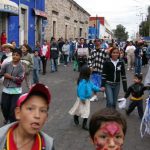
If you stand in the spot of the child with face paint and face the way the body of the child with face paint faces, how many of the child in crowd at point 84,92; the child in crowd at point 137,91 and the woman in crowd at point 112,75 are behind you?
3

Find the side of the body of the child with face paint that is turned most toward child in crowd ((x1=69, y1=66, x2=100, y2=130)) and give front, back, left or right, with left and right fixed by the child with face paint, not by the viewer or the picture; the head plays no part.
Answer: back

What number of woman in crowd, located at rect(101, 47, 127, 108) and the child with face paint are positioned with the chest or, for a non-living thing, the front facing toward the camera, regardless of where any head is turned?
2

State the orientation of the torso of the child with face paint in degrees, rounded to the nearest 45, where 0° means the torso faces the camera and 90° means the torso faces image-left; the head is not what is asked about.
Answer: approximately 0°

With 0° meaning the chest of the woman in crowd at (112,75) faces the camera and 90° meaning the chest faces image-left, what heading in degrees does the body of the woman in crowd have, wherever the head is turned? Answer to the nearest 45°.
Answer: approximately 0°

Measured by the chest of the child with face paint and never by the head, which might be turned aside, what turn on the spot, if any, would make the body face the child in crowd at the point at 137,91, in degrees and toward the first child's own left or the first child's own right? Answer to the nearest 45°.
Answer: approximately 180°

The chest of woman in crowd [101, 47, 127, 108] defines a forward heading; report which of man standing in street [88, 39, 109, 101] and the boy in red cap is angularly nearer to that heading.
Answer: the boy in red cap

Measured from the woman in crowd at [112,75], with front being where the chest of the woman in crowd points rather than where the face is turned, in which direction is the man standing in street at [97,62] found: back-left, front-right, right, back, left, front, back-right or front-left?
back
